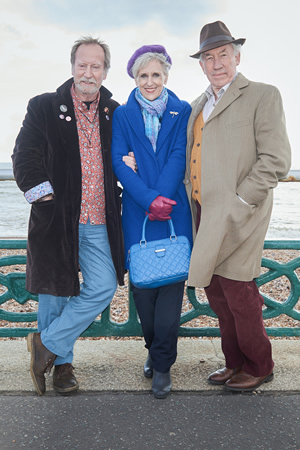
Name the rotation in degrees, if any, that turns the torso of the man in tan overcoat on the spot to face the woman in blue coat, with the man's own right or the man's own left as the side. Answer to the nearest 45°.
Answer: approximately 45° to the man's own right

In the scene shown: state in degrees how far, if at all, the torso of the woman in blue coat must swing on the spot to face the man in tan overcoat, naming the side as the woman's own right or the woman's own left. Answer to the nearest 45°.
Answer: approximately 90° to the woman's own left

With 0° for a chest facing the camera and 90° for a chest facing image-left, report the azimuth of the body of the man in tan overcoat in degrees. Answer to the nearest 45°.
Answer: approximately 45°

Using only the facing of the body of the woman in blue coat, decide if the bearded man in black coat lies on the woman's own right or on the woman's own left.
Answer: on the woman's own right

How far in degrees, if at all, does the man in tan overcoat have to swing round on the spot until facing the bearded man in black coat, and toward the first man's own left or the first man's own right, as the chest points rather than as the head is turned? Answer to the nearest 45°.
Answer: approximately 45° to the first man's own right
